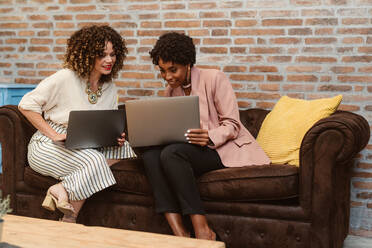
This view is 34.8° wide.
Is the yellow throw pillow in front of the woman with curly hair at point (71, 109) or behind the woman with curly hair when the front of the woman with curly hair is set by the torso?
in front

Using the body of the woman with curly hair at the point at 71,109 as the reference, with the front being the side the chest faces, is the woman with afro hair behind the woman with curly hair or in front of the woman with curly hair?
in front

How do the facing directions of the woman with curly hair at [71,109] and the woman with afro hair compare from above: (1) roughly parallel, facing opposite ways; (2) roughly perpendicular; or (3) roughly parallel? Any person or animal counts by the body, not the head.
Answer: roughly perpendicular

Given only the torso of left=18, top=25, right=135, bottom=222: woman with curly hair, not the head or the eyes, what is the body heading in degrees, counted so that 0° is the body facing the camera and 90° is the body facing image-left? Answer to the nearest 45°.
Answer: approximately 315°

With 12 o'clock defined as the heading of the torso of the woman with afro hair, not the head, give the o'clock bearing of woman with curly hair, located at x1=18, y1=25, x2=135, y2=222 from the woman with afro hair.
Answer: The woman with curly hair is roughly at 2 o'clock from the woman with afro hair.

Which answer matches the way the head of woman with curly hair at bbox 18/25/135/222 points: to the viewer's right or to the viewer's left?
to the viewer's right

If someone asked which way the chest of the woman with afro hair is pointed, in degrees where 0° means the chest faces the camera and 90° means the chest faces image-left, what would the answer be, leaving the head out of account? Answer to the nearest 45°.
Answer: approximately 45°

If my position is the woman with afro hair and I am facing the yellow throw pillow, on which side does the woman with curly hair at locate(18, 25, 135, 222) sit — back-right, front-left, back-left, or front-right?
back-left
